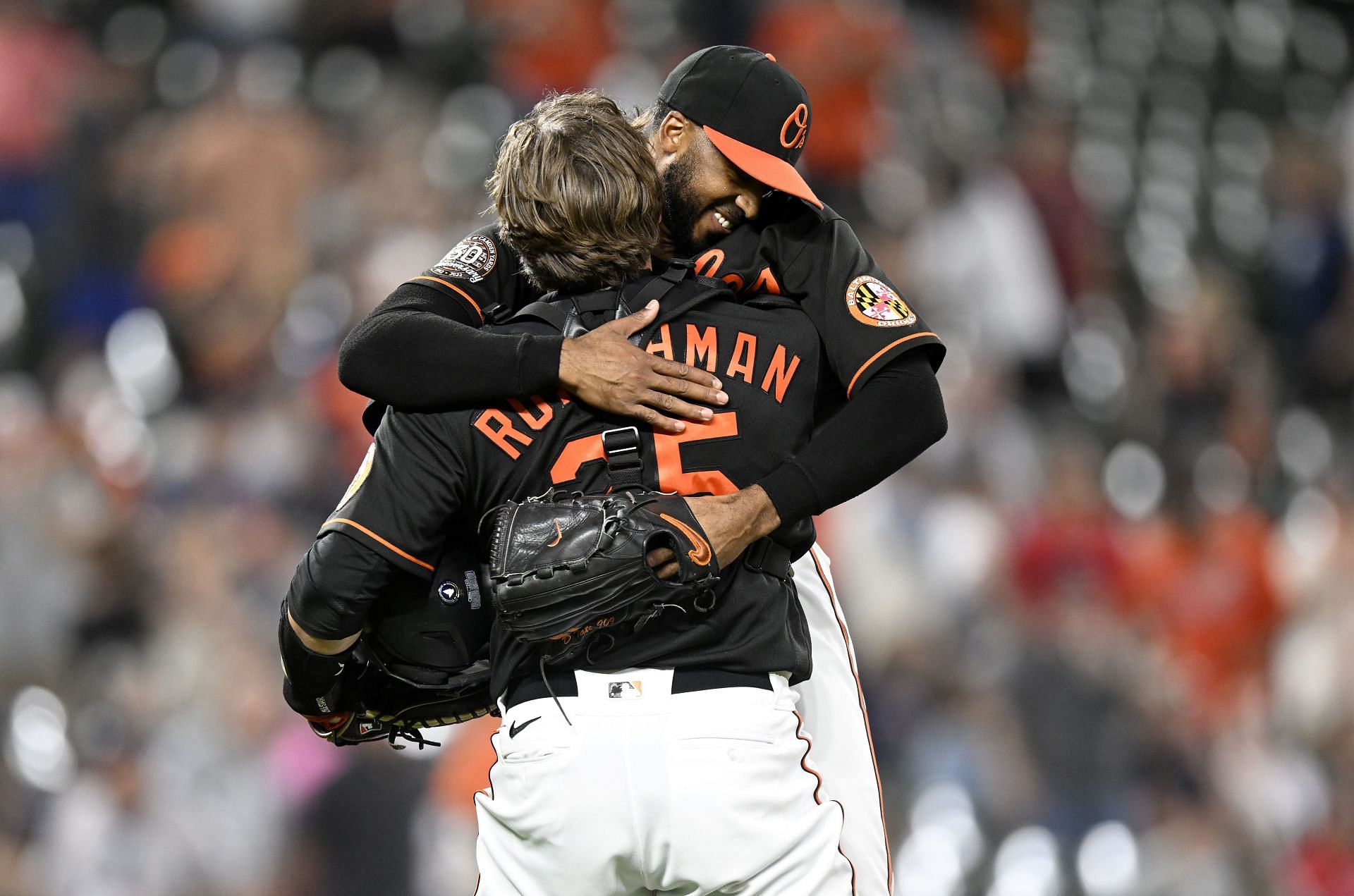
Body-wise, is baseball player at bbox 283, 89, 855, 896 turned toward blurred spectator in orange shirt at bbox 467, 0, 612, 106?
yes

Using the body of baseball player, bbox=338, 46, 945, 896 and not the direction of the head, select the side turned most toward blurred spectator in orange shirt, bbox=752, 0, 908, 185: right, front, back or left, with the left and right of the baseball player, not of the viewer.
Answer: back

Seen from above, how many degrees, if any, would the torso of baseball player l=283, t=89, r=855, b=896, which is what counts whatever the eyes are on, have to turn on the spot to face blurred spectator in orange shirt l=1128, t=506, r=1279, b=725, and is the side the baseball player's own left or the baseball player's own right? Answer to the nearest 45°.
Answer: approximately 45° to the baseball player's own right

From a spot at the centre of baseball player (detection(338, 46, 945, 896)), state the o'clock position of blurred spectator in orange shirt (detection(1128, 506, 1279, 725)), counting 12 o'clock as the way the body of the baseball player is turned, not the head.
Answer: The blurred spectator in orange shirt is roughly at 7 o'clock from the baseball player.

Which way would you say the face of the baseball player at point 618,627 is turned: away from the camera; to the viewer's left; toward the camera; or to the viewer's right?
away from the camera

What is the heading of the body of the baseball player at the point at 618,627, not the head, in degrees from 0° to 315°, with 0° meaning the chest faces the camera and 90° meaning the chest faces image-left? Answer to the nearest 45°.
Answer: approximately 180°

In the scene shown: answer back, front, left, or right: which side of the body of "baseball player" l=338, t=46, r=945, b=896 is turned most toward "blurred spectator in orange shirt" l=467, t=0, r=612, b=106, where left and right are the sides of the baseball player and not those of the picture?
back

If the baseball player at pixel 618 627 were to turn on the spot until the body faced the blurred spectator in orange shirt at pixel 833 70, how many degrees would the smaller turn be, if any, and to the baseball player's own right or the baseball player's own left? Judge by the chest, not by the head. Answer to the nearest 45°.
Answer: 0° — they already face them
